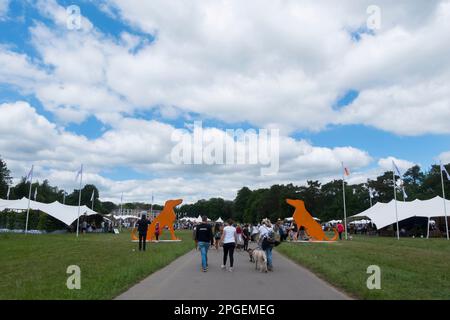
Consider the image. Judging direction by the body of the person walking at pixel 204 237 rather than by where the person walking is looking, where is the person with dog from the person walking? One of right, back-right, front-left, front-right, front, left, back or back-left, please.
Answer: right

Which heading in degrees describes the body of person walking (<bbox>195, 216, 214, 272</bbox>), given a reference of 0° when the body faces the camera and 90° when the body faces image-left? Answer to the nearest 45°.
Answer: approximately 180°

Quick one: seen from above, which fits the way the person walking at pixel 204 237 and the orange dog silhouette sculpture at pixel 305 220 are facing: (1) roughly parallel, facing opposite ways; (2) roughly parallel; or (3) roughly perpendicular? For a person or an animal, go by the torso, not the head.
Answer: roughly perpendicular

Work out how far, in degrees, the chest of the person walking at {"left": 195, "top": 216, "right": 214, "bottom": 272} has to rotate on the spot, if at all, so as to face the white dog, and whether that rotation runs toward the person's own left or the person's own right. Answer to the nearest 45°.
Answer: approximately 90° to the person's own right

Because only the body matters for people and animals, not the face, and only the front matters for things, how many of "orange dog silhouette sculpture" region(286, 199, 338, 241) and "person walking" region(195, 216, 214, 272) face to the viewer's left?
1

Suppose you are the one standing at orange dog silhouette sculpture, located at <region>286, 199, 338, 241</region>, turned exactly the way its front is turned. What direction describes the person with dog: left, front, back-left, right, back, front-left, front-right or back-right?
left

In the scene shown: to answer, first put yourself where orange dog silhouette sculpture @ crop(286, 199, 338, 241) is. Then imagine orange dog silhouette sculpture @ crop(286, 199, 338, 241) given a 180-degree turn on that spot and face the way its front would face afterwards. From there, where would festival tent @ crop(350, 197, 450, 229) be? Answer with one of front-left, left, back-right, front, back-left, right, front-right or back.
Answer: front-left

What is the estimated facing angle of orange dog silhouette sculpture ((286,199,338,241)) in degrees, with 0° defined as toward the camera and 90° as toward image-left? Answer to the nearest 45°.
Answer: approximately 90°

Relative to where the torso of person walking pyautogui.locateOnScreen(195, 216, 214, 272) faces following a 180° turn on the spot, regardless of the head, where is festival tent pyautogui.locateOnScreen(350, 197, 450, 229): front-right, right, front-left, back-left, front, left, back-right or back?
back-left

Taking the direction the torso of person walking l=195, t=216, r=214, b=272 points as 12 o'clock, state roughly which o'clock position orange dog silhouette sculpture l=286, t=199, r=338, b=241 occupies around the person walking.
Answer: The orange dog silhouette sculpture is roughly at 1 o'clock from the person walking.
